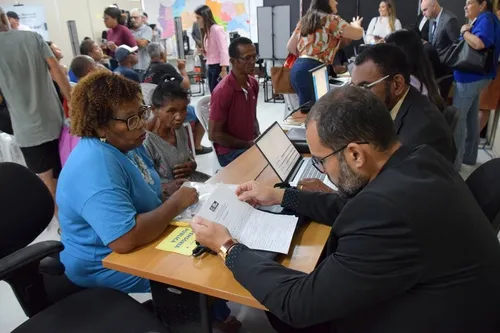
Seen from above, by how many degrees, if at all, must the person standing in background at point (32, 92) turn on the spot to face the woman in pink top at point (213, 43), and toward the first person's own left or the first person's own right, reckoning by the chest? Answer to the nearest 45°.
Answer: approximately 45° to the first person's own right

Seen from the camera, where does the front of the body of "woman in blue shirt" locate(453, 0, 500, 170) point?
to the viewer's left

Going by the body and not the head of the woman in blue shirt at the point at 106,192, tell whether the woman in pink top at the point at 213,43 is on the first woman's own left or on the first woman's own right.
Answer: on the first woman's own left

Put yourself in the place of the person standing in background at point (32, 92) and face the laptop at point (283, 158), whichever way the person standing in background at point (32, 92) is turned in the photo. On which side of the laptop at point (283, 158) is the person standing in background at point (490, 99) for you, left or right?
left

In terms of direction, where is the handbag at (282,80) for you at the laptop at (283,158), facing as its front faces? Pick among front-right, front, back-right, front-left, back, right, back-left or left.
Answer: back-left

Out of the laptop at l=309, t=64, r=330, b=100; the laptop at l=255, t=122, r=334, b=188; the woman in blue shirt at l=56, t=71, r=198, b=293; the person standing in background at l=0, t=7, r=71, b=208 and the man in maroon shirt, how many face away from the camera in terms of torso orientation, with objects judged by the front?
1

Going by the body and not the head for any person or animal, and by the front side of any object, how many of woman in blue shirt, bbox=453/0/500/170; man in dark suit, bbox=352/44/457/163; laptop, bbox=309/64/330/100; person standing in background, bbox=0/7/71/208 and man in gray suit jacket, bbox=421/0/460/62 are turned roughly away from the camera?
1

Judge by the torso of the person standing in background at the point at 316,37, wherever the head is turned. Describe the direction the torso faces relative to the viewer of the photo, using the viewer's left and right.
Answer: facing away from the viewer and to the right of the viewer

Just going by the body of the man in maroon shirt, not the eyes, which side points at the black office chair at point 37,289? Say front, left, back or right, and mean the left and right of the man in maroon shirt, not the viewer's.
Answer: right

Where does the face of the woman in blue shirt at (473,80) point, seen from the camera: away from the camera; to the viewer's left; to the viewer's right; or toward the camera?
to the viewer's left

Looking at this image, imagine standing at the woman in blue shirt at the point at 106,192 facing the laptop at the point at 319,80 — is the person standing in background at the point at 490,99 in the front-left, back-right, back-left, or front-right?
front-right

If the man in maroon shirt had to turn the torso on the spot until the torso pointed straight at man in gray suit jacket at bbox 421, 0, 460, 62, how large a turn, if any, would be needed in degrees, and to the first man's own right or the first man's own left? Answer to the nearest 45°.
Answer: approximately 90° to the first man's own left

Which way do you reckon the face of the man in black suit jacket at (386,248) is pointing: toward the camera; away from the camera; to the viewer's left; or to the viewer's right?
to the viewer's left

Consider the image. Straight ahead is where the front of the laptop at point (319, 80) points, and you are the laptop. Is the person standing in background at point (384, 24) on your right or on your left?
on your left

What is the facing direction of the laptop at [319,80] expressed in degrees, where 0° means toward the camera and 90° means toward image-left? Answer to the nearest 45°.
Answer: approximately 315°

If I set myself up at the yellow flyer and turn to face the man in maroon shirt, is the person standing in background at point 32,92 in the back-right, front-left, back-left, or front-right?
front-left

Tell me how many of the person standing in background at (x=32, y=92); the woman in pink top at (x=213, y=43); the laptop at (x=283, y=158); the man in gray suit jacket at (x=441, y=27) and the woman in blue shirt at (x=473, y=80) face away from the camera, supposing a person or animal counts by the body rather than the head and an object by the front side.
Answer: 1
